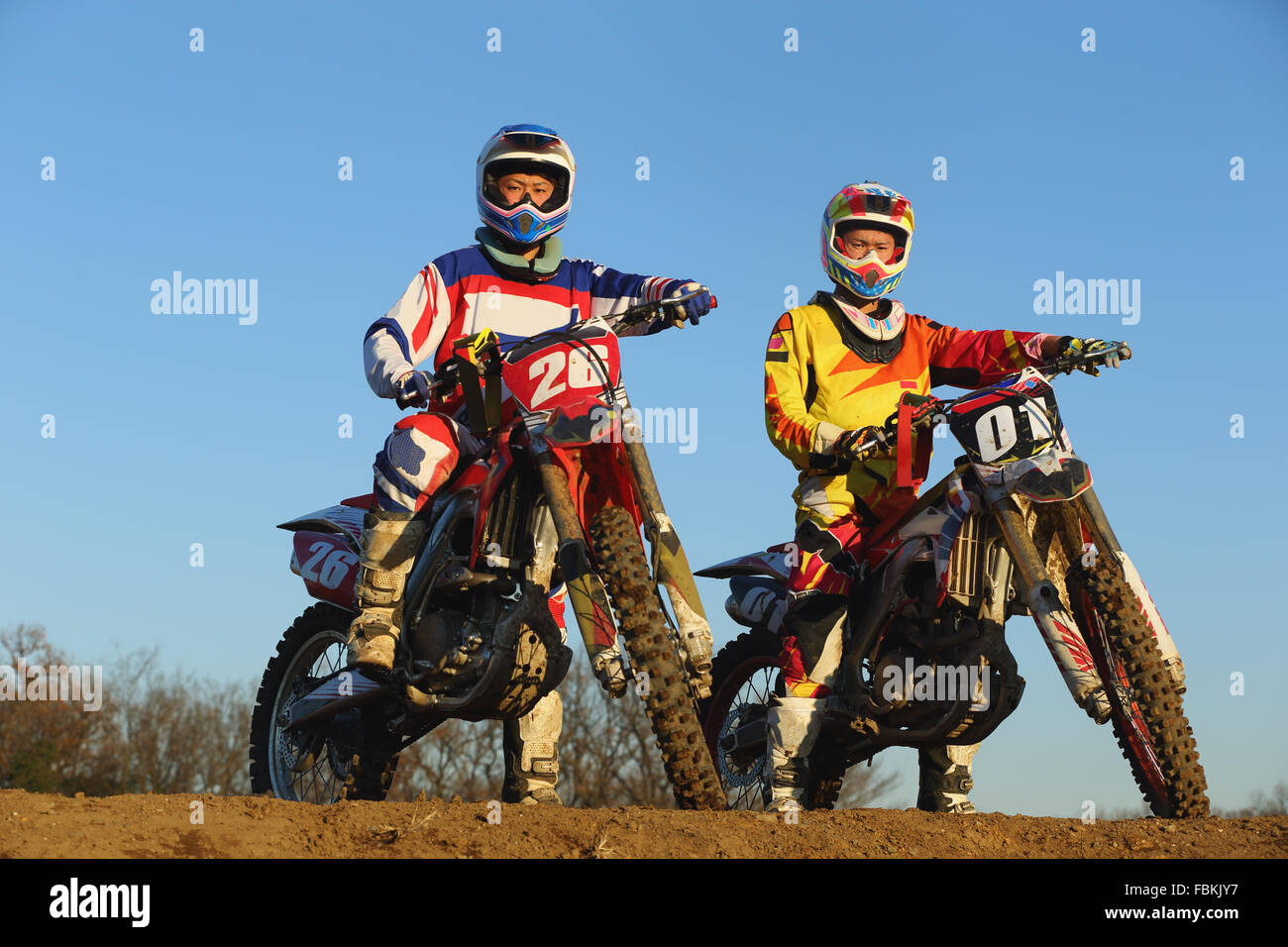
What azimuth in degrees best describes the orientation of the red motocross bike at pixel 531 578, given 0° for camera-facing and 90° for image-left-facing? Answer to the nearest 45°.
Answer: approximately 315°

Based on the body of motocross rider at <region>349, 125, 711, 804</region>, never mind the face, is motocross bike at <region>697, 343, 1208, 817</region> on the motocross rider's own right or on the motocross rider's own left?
on the motocross rider's own left

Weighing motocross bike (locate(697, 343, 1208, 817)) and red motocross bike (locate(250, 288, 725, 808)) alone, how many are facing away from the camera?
0

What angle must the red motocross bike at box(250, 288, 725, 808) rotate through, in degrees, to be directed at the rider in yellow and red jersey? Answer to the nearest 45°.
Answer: approximately 90° to its left

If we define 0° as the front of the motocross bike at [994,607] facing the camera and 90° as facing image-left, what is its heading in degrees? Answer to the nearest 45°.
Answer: approximately 315°

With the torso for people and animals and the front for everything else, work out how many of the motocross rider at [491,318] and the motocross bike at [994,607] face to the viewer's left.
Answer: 0

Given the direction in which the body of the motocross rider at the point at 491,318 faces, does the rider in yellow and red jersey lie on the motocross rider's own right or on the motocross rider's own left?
on the motocross rider's own left

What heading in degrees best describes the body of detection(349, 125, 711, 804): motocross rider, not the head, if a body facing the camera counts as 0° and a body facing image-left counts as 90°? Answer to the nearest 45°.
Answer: approximately 0°

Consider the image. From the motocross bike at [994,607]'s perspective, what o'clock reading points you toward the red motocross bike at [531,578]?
The red motocross bike is roughly at 4 o'clock from the motocross bike.
